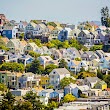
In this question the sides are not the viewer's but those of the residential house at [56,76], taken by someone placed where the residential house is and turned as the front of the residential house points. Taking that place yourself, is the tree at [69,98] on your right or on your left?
on your left

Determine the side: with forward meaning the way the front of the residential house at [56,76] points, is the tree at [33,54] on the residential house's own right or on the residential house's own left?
on the residential house's own right

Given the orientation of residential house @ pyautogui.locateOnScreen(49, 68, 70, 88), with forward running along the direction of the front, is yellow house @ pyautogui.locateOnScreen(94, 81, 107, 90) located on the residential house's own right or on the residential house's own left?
on the residential house's own left

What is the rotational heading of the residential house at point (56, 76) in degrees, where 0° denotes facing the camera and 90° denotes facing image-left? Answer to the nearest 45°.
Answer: approximately 45°

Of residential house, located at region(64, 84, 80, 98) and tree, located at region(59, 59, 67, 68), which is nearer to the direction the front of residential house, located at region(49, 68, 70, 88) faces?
the residential house

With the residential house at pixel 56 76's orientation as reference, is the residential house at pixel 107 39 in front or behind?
behind

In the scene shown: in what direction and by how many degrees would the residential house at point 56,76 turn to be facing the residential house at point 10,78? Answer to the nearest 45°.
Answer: approximately 45° to its right

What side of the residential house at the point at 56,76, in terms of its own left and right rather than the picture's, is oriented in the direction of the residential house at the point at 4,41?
right

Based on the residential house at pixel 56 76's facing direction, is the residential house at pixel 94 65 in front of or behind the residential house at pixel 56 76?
behind
